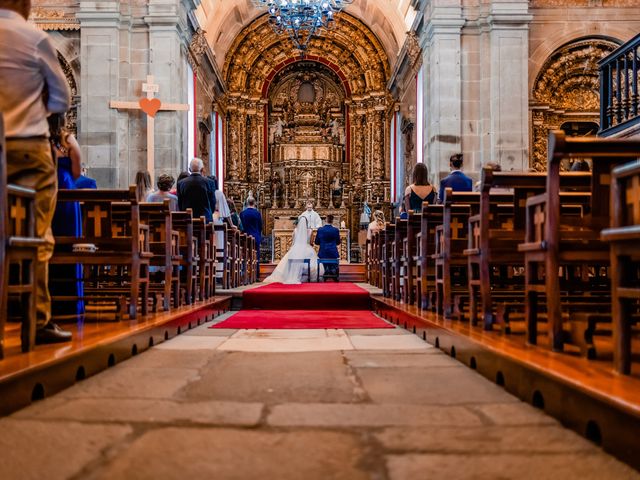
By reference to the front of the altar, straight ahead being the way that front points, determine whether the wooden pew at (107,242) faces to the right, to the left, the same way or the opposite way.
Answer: the opposite way

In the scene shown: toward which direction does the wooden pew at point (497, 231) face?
away from the camera

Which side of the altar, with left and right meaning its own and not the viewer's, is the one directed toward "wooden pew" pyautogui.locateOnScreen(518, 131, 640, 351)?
front

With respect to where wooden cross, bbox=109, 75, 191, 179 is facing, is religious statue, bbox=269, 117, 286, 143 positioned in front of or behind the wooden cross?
behind

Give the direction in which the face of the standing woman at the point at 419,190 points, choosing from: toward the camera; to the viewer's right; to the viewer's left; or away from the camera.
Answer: away from the camera

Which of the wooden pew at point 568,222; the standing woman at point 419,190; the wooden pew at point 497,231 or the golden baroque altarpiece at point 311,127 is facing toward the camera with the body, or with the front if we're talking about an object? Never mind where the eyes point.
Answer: the golden baroque altarpiece

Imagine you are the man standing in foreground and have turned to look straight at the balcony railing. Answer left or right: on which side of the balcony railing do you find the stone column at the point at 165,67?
left

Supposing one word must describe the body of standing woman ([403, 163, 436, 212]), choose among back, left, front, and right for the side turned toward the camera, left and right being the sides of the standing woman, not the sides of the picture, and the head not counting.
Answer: back

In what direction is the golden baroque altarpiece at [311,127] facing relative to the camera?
toward the camera

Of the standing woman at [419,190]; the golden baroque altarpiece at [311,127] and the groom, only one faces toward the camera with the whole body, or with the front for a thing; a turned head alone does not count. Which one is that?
the golden baroque altarpiece

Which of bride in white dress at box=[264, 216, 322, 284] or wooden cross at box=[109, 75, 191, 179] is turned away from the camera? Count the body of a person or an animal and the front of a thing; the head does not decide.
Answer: the bride in white dress

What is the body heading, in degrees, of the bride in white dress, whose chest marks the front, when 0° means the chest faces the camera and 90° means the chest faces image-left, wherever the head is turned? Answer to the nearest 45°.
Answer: approximately 180°

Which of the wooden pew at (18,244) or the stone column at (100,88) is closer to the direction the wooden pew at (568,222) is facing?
the stone column

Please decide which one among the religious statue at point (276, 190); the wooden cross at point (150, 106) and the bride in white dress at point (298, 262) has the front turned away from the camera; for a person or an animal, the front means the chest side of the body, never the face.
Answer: the bride in white dress

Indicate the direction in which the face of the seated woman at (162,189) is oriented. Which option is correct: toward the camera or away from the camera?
away from the camera

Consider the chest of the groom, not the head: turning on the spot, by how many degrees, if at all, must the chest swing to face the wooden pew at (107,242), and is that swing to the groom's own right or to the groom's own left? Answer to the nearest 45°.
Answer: approximately 180°

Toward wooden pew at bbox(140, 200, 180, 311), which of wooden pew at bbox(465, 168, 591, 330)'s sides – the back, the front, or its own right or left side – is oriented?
left

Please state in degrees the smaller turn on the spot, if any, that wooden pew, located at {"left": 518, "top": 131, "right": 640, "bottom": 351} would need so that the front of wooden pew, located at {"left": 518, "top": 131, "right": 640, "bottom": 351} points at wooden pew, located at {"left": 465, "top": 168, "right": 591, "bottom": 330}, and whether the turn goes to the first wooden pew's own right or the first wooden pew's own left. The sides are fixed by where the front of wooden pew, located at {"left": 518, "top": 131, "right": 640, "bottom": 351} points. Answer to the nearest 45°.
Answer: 0° — it already faces it

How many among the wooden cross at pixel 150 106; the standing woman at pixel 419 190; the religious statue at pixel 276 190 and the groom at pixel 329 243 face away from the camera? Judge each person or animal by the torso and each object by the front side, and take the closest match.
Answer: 2

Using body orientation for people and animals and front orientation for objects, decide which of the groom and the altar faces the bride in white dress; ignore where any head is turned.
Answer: the altar

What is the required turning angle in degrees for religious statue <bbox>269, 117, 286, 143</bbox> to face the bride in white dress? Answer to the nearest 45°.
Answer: approximately 45° to its right
